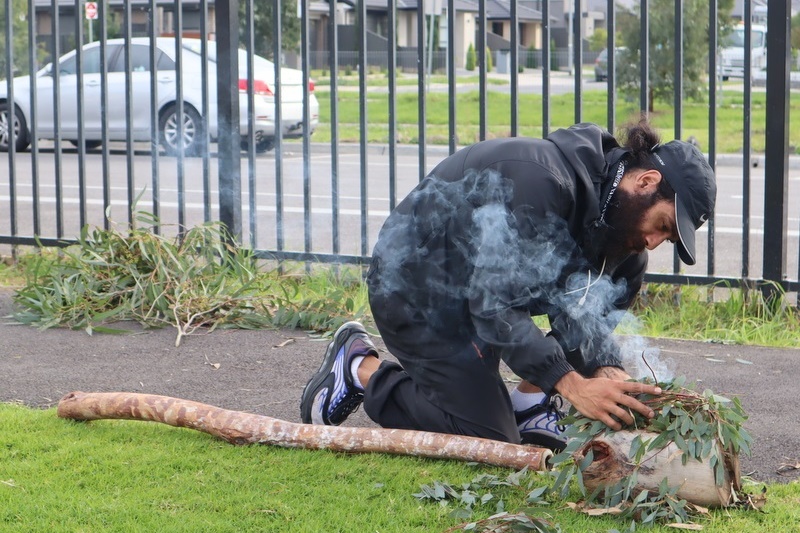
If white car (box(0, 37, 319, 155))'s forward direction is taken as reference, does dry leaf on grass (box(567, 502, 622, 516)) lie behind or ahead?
behind

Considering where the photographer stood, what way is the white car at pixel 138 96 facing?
facing away from the viewer and to the left of the viewer

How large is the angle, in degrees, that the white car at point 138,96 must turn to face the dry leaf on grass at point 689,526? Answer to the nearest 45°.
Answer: approximately 135° to its left

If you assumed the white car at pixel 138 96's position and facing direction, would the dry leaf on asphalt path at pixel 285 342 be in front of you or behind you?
behind

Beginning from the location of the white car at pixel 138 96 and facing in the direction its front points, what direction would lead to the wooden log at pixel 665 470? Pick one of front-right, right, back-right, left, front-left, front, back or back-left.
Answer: back-left
